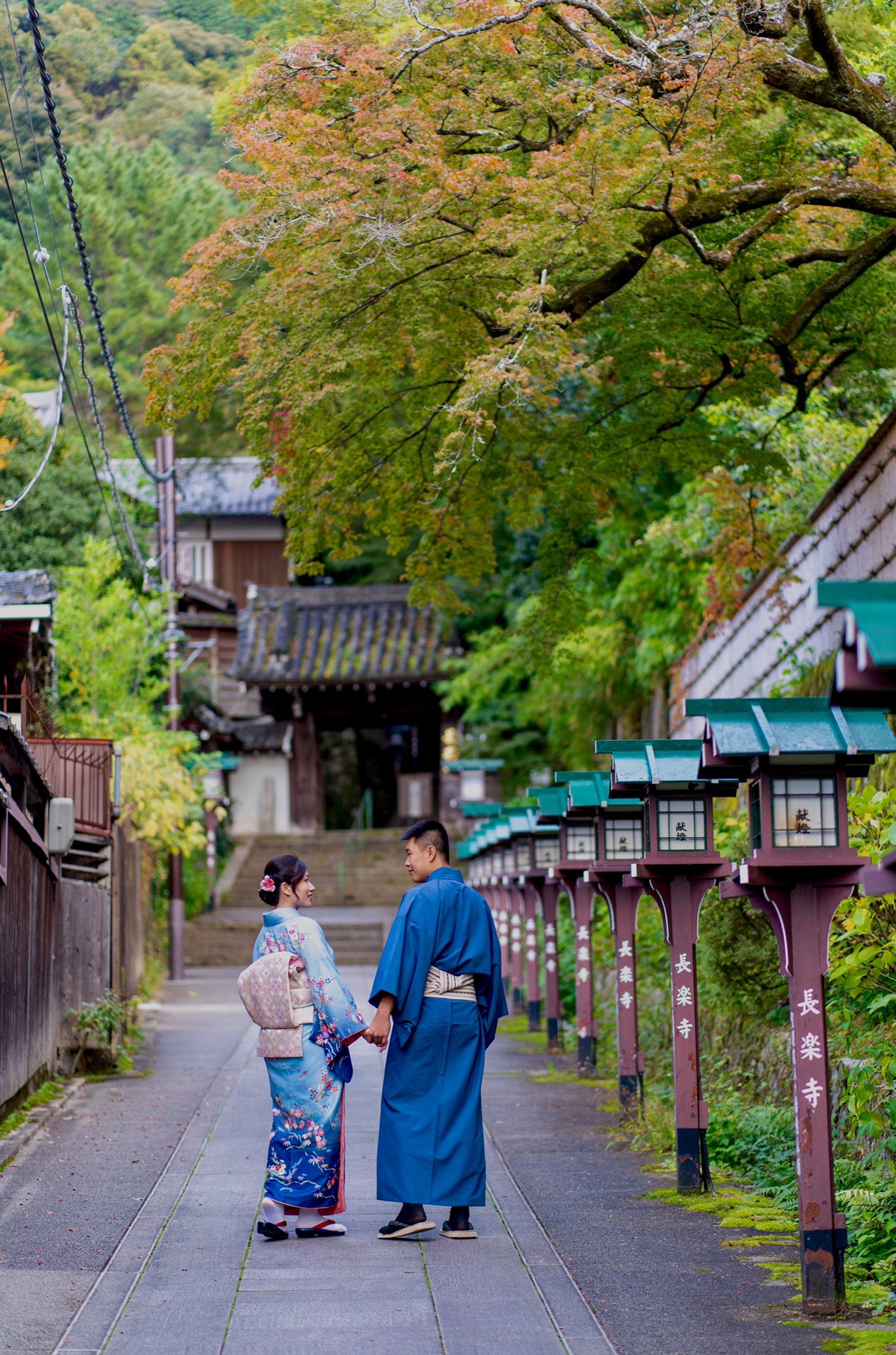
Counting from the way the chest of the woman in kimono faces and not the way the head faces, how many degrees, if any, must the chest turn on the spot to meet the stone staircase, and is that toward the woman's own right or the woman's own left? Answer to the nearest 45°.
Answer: approximately 45° to the woman's own left

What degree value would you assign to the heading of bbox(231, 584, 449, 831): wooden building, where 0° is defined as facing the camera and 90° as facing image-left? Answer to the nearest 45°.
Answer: approximately 0°

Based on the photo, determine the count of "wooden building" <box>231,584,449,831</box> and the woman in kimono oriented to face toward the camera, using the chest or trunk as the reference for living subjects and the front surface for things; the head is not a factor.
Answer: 1

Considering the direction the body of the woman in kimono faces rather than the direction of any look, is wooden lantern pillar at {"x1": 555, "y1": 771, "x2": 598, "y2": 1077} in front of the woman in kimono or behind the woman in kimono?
in front

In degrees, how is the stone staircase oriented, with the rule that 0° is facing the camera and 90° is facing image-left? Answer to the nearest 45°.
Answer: approximately 0°

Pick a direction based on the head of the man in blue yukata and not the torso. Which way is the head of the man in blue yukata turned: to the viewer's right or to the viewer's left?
to the viewer's left

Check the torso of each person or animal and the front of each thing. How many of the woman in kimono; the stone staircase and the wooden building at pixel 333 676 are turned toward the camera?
2

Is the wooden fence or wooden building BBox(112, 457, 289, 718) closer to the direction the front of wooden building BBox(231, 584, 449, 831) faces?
the wooden fence
